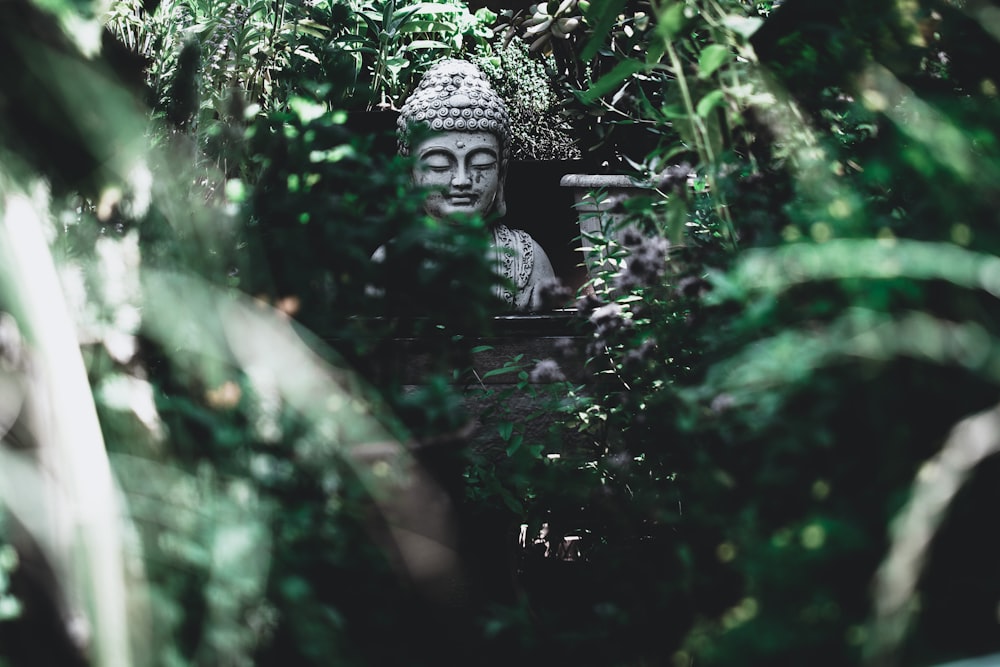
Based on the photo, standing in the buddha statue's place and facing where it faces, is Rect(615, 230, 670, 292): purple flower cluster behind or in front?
in front

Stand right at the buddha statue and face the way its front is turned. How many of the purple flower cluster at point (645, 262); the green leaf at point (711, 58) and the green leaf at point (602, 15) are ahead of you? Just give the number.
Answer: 3

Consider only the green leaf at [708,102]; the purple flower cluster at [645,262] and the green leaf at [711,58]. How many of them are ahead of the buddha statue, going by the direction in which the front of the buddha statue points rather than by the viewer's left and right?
3

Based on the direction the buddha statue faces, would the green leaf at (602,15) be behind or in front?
in front

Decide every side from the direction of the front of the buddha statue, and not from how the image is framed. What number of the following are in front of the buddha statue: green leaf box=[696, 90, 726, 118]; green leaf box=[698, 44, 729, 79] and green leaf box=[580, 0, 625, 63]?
3

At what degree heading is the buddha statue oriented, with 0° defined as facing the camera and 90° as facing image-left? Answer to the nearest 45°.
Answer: approximately 0°
